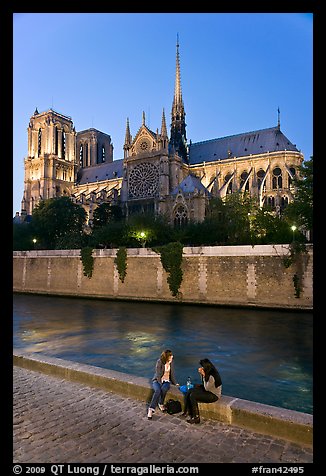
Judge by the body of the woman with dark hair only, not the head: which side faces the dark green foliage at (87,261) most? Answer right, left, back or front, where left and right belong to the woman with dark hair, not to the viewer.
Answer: right

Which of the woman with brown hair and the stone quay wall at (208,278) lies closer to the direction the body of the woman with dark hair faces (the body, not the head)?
the woman with brown hair

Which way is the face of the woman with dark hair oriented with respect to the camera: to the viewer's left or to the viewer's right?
to the viewer's left

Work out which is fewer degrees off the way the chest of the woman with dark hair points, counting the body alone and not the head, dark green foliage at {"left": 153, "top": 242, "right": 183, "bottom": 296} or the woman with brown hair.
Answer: the woman with brown hair

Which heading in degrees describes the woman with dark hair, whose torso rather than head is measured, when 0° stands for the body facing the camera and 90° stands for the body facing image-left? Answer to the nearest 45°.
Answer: approximately 90°

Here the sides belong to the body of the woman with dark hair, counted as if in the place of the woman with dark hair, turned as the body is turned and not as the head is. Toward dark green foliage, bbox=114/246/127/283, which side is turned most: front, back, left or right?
right
